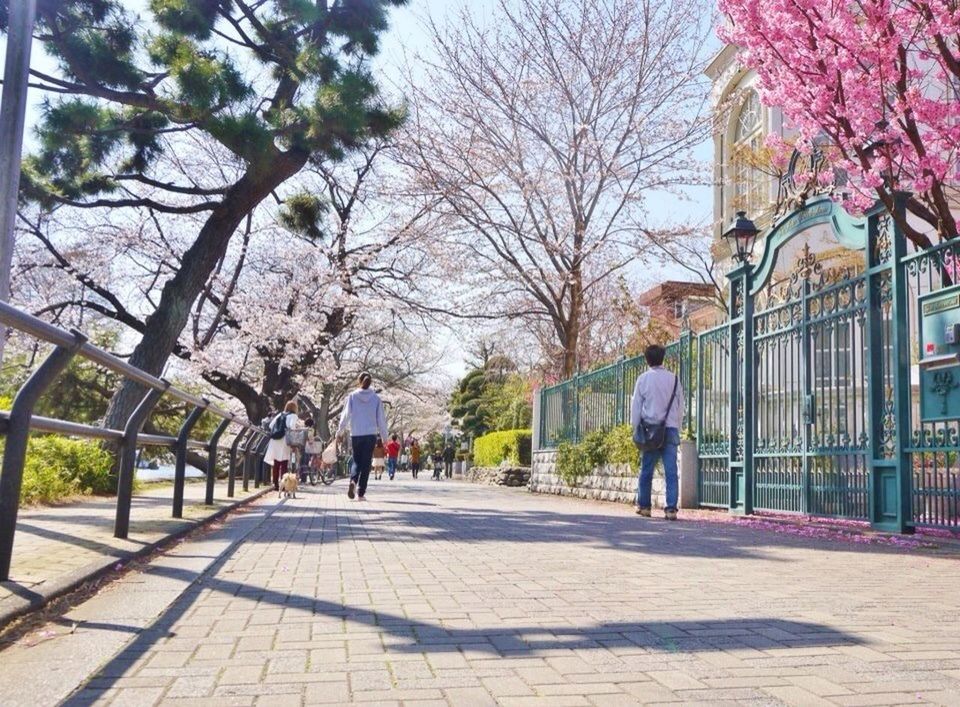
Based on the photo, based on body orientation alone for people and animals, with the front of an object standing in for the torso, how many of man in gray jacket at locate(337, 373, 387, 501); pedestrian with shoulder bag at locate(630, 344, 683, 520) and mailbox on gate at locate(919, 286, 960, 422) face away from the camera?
2

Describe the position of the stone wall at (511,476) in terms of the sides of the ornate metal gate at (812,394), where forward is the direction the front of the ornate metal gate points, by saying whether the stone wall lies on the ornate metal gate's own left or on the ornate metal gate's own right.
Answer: on the ornate metal gate's own right

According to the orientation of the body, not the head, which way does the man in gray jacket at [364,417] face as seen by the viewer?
away from the camera

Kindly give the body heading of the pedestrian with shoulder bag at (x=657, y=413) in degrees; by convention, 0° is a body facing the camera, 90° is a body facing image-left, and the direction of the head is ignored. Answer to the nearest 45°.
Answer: approximately 180°

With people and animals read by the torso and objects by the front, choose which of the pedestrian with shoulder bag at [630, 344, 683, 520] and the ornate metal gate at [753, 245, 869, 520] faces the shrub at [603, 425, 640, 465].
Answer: the pedestrian with shoulder bag

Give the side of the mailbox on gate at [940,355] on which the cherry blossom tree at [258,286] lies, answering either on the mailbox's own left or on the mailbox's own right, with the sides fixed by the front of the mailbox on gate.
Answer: on the mailbox's own right

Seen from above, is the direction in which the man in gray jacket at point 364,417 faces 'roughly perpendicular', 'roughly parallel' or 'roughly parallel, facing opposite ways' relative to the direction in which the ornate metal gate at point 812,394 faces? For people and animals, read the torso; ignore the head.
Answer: roughly perpendicular

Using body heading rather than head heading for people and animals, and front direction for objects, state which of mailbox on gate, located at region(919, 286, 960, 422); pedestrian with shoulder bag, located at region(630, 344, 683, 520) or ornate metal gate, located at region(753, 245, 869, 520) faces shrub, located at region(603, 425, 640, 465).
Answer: the pedestrian with shoulder bag

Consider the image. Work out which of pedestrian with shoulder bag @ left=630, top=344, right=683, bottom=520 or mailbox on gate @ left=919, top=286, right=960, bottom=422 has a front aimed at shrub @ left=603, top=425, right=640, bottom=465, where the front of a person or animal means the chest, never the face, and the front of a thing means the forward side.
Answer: the pedestrian with shoulder bag

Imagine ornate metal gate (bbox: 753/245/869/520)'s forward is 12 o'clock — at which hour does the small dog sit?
The small dog is roughly at 2 o'clock from the ornate metal gate.

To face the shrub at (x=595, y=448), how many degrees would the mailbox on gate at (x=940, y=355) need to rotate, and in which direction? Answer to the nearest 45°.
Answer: approximately 90° to its right

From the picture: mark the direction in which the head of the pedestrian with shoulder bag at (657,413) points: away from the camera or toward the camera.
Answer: away from the camera
